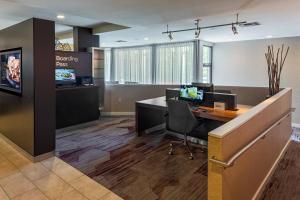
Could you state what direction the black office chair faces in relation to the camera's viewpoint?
facing away from the viewer and to the right of the viewer

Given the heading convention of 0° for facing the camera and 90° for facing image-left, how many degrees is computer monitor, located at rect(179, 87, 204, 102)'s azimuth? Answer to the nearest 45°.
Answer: approximately 0°

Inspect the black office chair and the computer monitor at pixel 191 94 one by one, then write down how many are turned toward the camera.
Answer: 1

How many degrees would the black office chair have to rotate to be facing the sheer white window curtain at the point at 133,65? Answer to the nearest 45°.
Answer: approximately 45° to its left

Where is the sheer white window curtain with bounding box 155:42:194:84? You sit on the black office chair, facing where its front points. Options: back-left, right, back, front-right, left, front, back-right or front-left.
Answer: front-left

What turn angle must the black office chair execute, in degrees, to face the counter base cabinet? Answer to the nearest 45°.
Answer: approximately 90° to its left

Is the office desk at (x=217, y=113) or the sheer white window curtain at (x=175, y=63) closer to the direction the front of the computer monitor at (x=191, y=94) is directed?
the office desk

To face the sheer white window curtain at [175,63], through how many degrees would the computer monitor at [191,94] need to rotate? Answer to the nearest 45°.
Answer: approximately 180°
